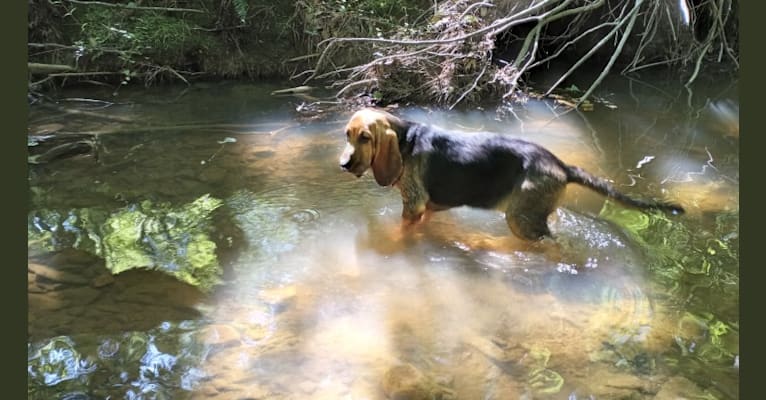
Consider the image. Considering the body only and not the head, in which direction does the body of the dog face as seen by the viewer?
to the viewer's left

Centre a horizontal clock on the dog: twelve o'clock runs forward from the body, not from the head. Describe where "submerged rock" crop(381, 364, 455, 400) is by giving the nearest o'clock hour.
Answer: The submerged rock is roughly at 9 o'clock from the dog.

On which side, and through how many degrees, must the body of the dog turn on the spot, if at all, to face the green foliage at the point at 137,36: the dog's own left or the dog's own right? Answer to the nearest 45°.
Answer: approximately 45° to the dog's own right

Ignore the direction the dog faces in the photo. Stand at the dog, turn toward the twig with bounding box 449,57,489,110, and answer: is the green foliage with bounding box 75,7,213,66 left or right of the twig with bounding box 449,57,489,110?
left

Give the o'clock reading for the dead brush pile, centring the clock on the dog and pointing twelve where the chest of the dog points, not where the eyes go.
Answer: The dead brush pile is roughly at 3 o'clock from the dog.

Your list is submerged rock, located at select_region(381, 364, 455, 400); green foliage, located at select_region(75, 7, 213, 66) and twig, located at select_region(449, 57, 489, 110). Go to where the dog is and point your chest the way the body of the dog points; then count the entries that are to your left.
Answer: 1

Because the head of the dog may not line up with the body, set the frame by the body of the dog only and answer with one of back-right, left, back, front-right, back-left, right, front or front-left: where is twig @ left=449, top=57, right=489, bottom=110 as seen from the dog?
right

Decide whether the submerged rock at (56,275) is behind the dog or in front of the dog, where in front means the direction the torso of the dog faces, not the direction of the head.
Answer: in front
